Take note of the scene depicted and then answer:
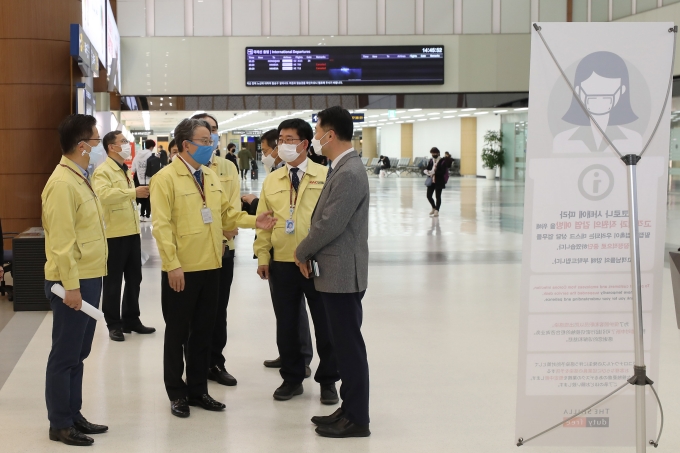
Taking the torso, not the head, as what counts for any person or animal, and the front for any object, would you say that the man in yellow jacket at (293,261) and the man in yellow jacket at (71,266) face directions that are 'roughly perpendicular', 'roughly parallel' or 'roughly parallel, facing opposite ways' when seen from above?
roughly perpendicular

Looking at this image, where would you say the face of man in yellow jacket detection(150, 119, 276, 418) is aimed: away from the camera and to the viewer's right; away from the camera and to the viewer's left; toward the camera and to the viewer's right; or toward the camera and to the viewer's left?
toward the camera and to the viewer's right

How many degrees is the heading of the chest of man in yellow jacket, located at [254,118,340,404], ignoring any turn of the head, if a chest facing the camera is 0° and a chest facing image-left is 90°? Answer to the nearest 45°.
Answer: approximately 0°

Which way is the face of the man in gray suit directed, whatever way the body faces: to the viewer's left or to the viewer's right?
to the viewer's left

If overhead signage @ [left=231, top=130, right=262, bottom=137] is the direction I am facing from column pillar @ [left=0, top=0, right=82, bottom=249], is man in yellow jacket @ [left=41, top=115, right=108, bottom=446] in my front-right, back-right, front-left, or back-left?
back-right

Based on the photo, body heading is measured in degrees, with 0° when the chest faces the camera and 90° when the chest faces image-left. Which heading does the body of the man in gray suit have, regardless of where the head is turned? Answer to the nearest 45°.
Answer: approximately 90°

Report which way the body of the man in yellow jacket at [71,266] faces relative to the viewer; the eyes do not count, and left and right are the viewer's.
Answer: facing to the right of the viewer

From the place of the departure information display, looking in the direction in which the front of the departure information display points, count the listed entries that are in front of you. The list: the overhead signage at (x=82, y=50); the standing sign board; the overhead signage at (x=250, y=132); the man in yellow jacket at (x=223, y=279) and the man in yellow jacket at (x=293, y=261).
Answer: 4

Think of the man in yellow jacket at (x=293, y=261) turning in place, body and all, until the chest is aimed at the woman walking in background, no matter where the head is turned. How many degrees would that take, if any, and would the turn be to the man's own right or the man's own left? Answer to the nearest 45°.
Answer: approximately 180°
